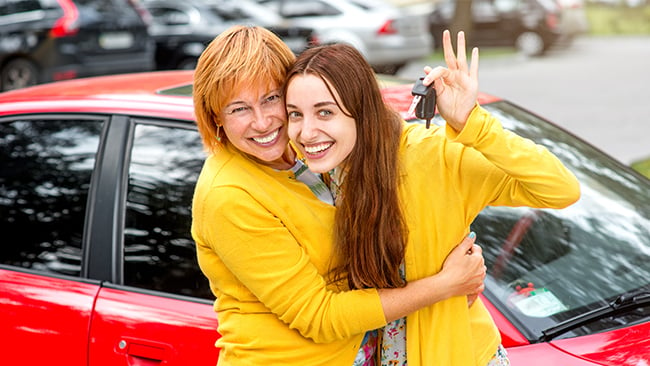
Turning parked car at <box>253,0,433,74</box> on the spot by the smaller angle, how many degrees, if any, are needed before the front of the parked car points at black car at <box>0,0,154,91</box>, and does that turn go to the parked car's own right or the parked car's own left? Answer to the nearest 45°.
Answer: approximately 90° to the parked car's own left

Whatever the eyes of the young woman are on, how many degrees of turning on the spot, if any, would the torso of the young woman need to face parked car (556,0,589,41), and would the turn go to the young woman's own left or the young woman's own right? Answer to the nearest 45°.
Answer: approximately 135° to the young woman's own right

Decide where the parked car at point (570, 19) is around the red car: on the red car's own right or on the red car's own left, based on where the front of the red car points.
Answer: on the red car's own left

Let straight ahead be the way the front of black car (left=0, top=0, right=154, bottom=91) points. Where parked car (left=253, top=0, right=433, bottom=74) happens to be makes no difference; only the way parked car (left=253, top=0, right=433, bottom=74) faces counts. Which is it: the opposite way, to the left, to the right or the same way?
the same way

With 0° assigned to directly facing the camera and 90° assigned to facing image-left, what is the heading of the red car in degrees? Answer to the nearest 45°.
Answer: approximately 315°

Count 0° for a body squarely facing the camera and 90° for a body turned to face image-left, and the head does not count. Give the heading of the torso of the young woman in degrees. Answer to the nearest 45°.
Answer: approximately 45°

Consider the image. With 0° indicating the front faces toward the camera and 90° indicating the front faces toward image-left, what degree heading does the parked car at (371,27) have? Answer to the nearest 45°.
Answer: approximately 135°

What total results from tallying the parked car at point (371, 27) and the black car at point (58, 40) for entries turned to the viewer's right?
0

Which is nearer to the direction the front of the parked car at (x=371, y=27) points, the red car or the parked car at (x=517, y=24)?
the parked car

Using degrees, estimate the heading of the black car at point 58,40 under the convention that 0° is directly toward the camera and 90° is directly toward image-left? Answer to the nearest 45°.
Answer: approximately 135°

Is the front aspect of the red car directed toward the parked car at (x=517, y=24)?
no

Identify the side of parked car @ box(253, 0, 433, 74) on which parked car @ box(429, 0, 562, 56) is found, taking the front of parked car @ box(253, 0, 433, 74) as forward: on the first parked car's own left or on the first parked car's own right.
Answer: on the first parked car's own right

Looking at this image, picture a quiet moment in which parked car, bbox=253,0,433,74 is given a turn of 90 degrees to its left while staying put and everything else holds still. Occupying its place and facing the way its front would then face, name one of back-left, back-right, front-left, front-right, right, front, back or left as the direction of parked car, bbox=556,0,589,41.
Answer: back

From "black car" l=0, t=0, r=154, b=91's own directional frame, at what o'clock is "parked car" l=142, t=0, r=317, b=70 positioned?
The parked car is roughly at 3 o'clock from the black car.

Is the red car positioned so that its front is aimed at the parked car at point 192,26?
no
